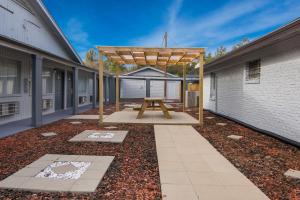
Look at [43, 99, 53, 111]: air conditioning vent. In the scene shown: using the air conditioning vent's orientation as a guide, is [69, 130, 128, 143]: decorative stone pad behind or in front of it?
in front

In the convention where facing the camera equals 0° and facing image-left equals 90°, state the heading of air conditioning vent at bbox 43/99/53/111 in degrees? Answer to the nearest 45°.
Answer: approximately 315°

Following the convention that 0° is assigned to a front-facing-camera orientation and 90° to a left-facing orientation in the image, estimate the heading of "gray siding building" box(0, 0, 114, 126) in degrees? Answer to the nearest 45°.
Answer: approximately 315°

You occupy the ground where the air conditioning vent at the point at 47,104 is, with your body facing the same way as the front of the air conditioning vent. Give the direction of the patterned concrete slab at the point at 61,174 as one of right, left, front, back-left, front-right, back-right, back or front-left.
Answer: front-right

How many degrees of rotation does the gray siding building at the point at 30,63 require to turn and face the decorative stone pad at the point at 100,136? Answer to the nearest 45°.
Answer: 0° — it already faces it

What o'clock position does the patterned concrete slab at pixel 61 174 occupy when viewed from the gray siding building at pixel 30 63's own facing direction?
The patterned concrete slab is roughly at 1 o'clock from the gray siding building.
